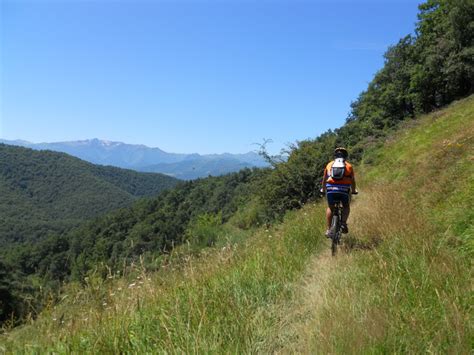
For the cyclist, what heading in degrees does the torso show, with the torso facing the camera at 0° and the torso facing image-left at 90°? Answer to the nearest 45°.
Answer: approximately 180°

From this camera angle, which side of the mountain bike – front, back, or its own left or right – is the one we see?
back
